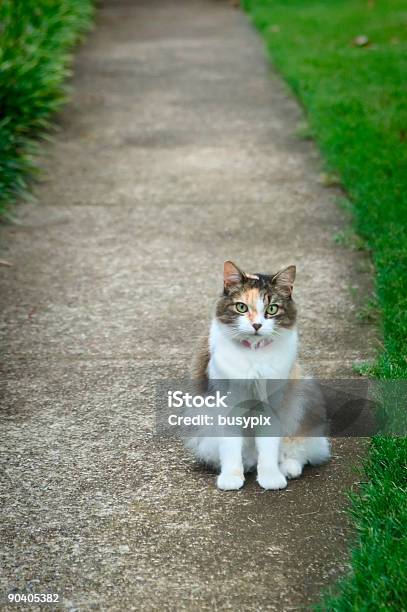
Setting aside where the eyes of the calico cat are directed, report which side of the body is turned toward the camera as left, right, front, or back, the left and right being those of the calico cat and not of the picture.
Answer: front

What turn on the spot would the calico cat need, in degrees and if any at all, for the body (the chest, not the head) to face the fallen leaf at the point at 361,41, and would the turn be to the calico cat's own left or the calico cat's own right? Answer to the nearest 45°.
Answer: approximately 180°

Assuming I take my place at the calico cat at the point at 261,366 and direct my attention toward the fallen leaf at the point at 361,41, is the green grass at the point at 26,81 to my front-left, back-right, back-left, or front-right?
front-left

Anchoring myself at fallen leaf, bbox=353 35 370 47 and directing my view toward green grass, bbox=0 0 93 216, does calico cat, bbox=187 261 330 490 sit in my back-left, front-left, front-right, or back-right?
front-left

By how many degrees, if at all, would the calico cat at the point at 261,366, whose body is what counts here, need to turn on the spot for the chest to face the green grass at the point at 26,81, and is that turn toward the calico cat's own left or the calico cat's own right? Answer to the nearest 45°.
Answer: approximately 180°
